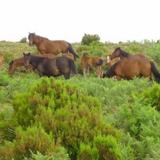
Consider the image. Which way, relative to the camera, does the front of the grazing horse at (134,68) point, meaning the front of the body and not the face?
to the viewer's left

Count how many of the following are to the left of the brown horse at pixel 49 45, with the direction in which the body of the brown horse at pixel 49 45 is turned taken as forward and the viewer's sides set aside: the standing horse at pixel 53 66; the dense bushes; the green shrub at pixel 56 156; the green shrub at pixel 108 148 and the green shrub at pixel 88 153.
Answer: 5

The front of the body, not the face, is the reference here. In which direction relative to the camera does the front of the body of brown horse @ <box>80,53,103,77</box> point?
to the viewer's left

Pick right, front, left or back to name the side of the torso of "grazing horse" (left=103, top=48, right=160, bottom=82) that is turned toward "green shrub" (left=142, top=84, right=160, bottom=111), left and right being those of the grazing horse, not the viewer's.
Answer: left

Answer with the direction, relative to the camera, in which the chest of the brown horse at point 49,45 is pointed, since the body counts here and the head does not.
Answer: to the viewer's left

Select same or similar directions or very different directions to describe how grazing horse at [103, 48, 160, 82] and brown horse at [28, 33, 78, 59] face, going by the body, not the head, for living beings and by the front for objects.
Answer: same or similar directions

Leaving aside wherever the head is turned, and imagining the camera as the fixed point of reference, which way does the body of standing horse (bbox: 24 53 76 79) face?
to the viewer's left

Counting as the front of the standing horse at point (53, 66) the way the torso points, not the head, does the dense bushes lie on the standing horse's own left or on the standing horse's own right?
on the standing horse's own left

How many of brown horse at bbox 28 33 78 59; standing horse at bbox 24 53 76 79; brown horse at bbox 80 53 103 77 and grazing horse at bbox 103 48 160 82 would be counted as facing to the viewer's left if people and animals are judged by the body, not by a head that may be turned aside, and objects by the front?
4

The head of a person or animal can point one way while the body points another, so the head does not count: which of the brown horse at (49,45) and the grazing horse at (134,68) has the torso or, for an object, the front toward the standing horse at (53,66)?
the grazing horse at (134,68)

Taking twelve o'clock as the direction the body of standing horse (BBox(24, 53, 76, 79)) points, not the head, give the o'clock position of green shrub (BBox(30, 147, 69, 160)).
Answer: The green shrub is roughly at 9 o'clock from the standing horse.

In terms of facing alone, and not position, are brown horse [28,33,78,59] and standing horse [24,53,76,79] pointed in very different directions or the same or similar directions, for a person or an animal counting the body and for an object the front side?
same or similar directions
